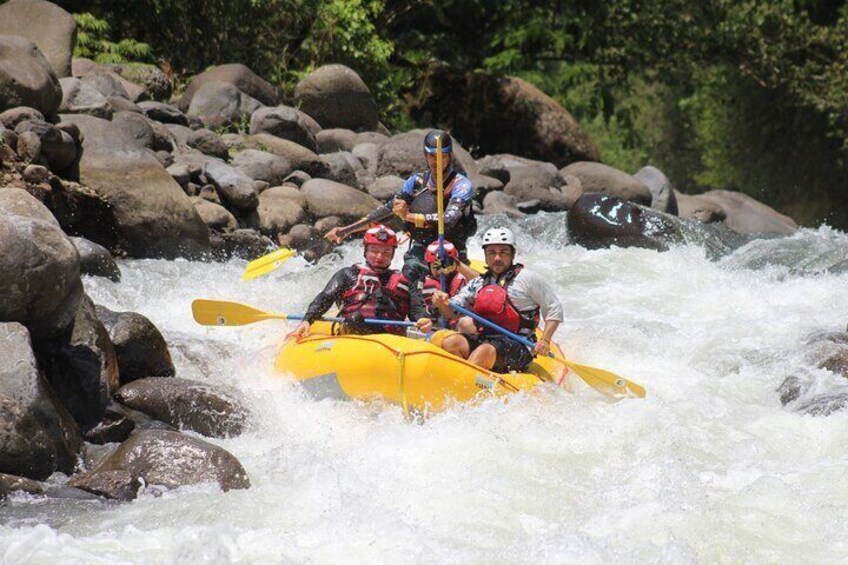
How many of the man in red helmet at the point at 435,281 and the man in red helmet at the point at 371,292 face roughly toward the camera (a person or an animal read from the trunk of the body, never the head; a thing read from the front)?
2

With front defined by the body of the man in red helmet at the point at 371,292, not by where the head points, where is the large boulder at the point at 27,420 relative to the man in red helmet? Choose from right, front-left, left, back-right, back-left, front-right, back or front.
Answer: front-right

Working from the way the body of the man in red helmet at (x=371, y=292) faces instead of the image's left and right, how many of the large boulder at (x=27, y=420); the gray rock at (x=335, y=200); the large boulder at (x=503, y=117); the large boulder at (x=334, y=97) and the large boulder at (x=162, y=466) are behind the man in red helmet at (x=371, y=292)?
3

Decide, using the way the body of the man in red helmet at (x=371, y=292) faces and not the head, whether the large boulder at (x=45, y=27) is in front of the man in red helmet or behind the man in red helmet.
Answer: behind

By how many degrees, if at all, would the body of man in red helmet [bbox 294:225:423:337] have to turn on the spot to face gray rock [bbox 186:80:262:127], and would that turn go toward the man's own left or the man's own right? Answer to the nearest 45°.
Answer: approximately 180°

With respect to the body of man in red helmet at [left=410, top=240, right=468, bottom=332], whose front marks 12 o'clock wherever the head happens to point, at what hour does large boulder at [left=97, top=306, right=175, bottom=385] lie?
The large boulder is roughly at 2 o'clock from the man in red helmet.

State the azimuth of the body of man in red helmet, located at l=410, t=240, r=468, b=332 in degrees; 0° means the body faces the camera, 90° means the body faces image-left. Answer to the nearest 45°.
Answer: approximately 0°

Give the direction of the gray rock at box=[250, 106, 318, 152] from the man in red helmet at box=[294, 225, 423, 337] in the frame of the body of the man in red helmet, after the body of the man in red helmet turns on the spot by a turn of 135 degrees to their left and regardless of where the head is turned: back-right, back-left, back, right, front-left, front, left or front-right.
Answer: front-left

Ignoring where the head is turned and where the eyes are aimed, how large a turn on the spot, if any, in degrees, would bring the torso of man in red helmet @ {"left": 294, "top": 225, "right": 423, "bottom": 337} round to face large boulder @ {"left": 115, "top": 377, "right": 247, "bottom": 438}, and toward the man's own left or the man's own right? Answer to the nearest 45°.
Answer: approximately 45° to the man's own right
